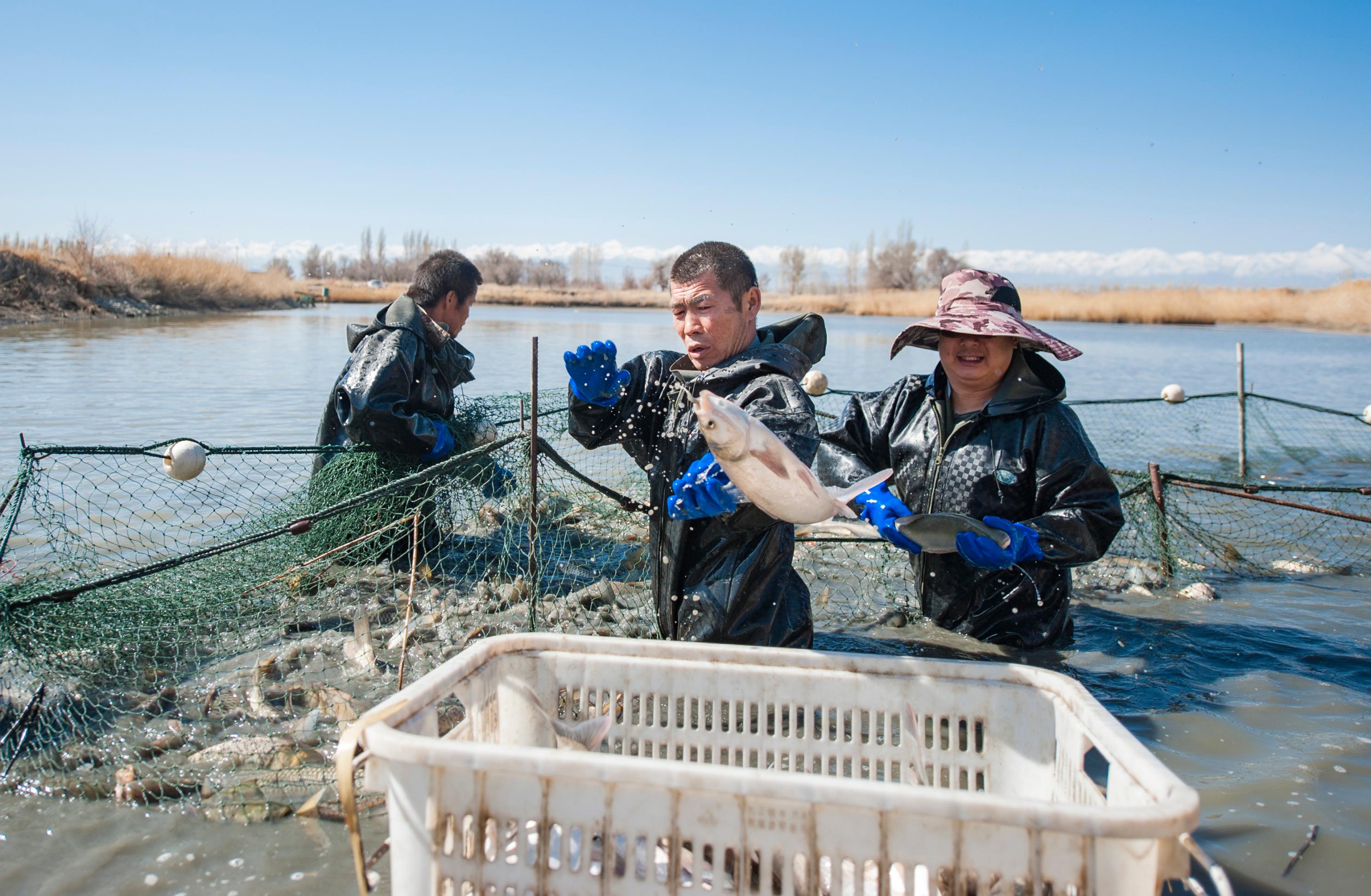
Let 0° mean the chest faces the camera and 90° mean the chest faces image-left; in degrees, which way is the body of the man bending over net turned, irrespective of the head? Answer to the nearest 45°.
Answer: approximately 270°

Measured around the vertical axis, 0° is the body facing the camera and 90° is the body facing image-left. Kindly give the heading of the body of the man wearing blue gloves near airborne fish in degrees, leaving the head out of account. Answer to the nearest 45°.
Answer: approximately 45°

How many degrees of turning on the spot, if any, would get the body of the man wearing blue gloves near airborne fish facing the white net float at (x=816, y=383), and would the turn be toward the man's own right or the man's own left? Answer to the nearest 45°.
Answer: approximately 135° to the man's own right

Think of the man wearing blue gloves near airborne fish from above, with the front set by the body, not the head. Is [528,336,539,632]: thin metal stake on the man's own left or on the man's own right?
on the man's own right

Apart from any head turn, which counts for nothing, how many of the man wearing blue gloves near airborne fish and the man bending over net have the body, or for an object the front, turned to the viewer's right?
1

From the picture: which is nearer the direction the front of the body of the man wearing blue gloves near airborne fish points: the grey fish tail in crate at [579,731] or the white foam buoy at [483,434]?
the grey fish tail in crate

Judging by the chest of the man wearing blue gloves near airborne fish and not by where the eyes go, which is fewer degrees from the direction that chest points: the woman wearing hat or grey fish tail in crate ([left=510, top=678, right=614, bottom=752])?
the grey fish tail in crate

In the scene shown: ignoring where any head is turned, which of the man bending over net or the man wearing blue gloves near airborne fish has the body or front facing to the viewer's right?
the man bending over net

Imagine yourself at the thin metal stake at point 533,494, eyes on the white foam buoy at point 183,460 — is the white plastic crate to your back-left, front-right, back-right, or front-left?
back-left

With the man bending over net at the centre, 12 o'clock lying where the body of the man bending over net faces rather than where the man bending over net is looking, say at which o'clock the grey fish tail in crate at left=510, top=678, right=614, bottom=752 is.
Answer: The grey fish tail in crate is roughly at 3 o'clock from the man bending over net.
